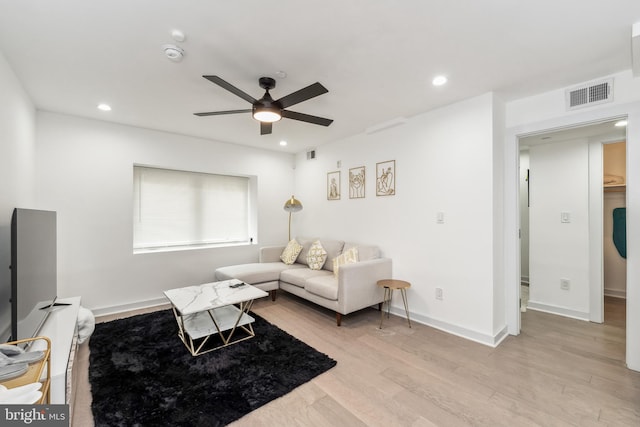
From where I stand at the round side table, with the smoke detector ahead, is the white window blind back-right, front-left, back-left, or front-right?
front-right

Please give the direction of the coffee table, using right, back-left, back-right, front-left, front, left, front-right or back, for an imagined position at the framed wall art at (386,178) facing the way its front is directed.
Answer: front

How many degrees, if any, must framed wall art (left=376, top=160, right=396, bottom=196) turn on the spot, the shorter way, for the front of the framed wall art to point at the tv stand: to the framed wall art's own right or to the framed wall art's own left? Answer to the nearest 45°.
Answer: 0° — it already faces it

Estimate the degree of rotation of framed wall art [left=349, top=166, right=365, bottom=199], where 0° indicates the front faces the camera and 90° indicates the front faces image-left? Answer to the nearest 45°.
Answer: approximately 45°

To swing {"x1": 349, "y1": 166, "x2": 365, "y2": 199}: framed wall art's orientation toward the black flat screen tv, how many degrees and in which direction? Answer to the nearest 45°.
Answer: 0° — it already faces it

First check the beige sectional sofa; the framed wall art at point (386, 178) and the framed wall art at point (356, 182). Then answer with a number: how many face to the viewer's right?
0

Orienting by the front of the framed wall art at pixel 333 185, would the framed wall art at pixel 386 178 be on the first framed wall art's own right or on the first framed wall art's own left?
on the first framed wall art's own left

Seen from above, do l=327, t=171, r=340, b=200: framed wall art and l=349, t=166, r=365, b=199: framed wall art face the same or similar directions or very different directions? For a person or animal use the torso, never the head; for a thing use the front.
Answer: same or similar directions

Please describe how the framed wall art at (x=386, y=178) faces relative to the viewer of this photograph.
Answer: facing the viewer and to the left of the viewer

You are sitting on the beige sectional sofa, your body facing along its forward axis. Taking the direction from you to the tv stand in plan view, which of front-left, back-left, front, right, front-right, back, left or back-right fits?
front

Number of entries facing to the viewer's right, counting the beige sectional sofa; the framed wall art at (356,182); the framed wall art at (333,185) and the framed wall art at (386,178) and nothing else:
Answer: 0

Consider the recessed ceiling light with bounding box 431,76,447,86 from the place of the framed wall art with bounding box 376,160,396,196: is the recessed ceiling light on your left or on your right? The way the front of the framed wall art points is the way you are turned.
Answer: on your left

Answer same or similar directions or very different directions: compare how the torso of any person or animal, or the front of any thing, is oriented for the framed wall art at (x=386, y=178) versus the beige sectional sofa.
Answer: same or similar directions

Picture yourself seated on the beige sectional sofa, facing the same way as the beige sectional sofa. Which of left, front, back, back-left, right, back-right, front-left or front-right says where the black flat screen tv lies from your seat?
front

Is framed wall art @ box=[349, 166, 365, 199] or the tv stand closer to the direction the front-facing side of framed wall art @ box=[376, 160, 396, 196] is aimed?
the tv stand

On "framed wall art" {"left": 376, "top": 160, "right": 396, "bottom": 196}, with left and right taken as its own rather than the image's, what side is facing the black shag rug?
front
